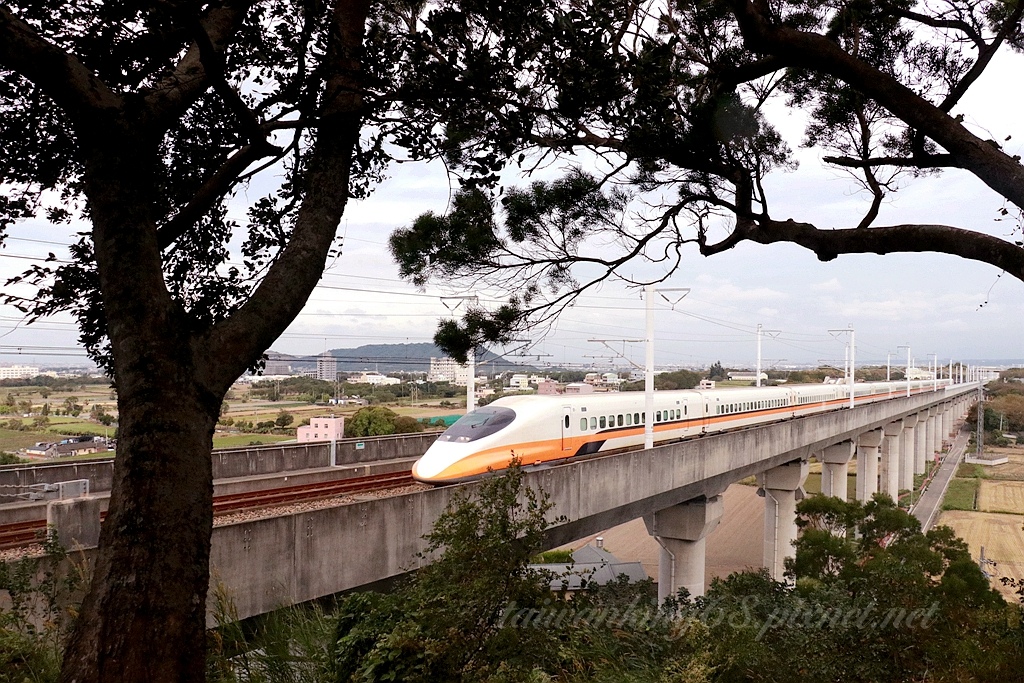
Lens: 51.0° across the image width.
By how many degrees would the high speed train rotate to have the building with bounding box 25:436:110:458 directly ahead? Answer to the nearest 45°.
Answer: approximately 45° to its right

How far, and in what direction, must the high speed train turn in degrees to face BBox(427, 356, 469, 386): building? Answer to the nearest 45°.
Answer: approximately 90° to its right

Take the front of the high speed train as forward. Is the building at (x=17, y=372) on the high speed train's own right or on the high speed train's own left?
on the high speed train's own right

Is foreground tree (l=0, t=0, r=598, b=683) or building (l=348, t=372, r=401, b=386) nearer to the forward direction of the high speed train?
the foreground tree

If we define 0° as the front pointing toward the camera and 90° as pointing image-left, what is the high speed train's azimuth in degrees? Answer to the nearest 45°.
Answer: approximately 45°

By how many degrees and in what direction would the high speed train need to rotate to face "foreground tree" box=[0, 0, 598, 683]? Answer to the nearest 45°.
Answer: approximately 45° to its left
